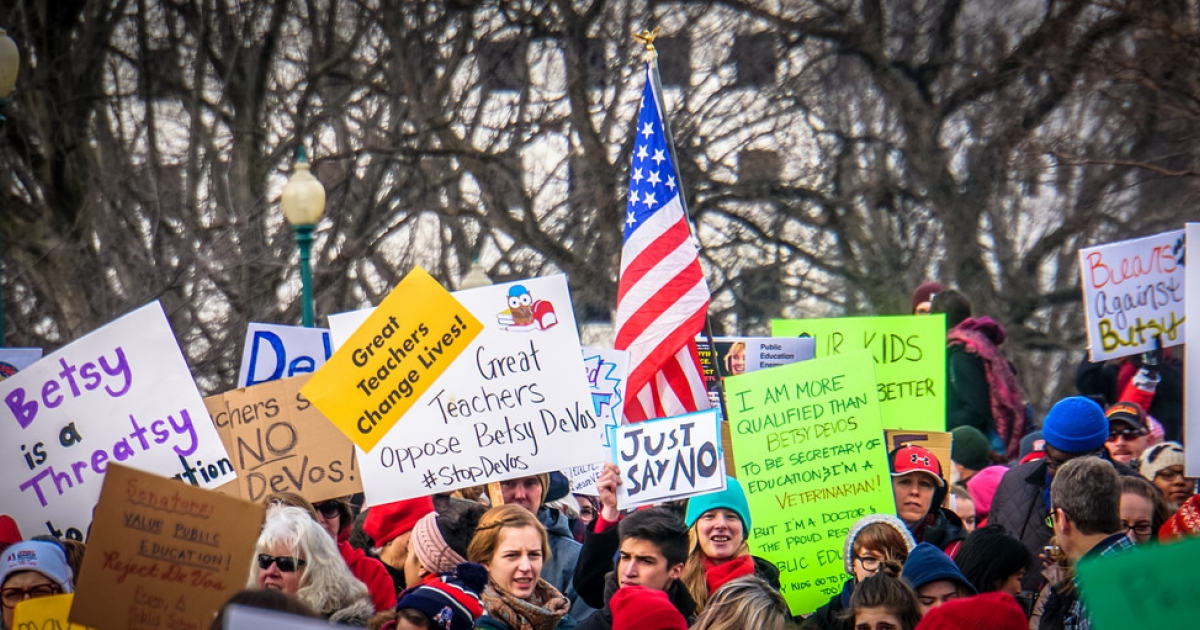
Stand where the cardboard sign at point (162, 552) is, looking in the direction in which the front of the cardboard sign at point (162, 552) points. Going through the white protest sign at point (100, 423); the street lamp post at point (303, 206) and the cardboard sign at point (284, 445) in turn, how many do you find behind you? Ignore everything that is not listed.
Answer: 3

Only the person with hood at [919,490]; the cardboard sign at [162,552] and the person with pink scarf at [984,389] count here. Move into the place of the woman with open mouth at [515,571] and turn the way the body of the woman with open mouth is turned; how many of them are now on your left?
2

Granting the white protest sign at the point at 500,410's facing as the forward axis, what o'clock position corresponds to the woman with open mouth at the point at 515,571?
The woman with open mouth is roughly at 12 o'clock from the white protest sign.

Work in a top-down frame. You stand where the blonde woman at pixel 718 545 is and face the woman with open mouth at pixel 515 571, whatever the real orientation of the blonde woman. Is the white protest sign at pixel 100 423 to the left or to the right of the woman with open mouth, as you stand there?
right

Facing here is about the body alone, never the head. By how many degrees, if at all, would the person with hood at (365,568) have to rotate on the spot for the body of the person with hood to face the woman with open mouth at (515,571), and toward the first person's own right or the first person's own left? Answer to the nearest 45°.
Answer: approximately 90° to the first person's own left

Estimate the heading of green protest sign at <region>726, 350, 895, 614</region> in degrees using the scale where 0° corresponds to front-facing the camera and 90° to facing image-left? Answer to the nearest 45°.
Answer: approximately 0°

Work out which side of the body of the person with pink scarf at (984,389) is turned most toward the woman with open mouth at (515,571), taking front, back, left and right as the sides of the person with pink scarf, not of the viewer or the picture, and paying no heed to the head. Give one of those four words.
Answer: left

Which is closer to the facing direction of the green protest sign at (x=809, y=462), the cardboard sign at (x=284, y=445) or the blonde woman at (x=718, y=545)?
the blonde woman

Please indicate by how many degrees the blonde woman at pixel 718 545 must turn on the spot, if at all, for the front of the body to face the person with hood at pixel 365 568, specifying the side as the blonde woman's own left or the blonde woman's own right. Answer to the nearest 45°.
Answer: approximately 90° to the blonde woman's own right
